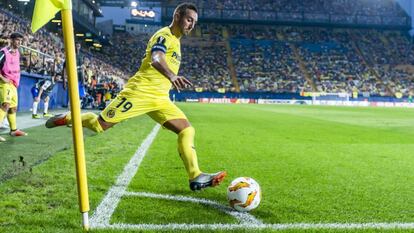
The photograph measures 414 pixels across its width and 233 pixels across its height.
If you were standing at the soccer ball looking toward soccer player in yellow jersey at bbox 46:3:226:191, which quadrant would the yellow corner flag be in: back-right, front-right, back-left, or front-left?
front-left

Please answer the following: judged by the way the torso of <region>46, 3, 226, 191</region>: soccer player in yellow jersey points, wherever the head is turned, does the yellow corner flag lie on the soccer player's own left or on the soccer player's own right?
on the soccer player's own right

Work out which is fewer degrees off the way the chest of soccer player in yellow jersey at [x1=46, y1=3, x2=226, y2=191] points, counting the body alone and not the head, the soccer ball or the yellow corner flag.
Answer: the soccer ball

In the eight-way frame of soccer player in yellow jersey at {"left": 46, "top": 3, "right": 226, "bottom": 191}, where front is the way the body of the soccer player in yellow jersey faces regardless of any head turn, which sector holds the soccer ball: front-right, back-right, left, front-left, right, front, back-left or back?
front-right

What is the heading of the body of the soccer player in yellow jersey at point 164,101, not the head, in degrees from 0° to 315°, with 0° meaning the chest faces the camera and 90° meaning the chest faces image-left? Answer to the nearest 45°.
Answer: approximately 270°
